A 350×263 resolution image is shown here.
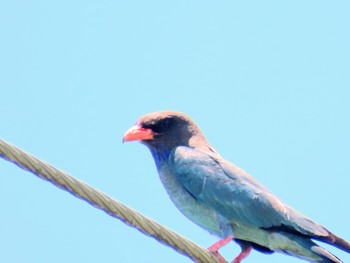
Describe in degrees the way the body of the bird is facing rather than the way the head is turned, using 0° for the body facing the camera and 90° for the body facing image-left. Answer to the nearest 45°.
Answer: approximately 90°
